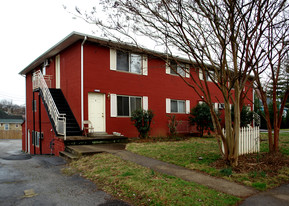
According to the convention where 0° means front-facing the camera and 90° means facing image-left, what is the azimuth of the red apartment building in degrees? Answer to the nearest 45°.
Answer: approximately 315°

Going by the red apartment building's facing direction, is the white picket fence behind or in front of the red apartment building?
in front
